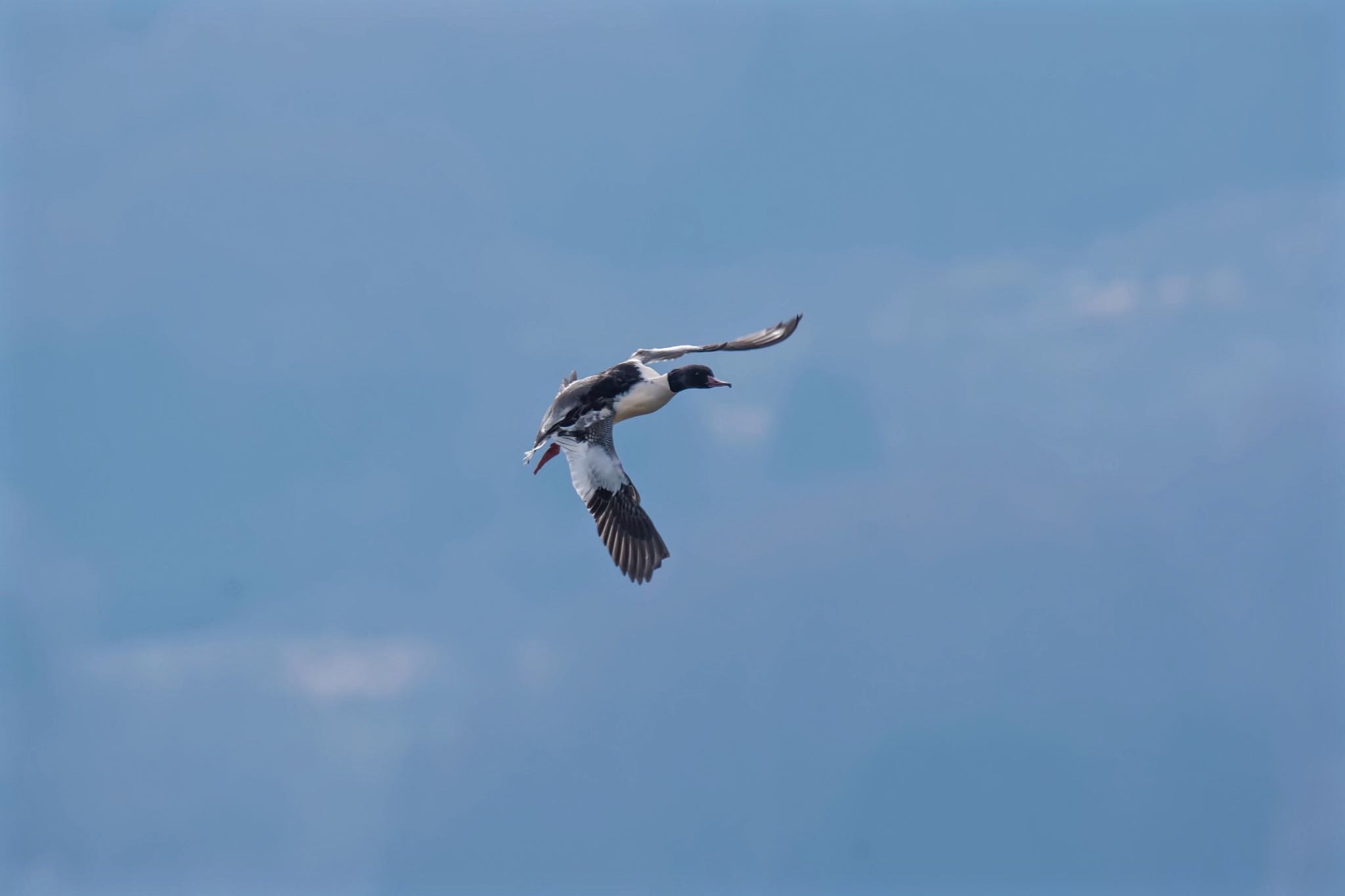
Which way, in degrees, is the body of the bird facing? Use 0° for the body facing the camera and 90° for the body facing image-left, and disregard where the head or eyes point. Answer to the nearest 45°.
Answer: approximately 270°
